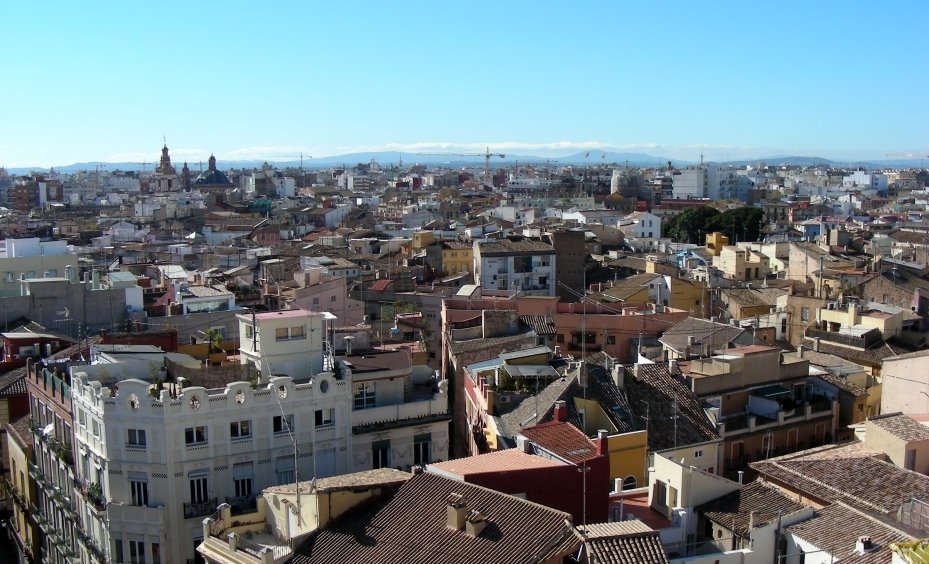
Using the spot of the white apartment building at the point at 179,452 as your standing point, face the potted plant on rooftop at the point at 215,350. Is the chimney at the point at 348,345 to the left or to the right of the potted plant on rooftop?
right

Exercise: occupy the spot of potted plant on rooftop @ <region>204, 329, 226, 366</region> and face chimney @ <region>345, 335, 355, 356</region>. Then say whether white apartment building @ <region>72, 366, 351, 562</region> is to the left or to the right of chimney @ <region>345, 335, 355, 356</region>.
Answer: right

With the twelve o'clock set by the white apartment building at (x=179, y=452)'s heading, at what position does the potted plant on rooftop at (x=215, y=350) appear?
The potted plant on rooftop is roughly at 6 o'clock from the white apartment building.

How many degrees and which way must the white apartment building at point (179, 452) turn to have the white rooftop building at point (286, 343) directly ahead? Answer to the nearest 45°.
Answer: approximately 135° to its left

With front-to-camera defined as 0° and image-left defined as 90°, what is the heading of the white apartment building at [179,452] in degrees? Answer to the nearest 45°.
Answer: approximately 0°

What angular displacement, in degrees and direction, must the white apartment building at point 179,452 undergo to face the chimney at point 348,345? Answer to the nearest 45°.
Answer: approximately 135° to its left
